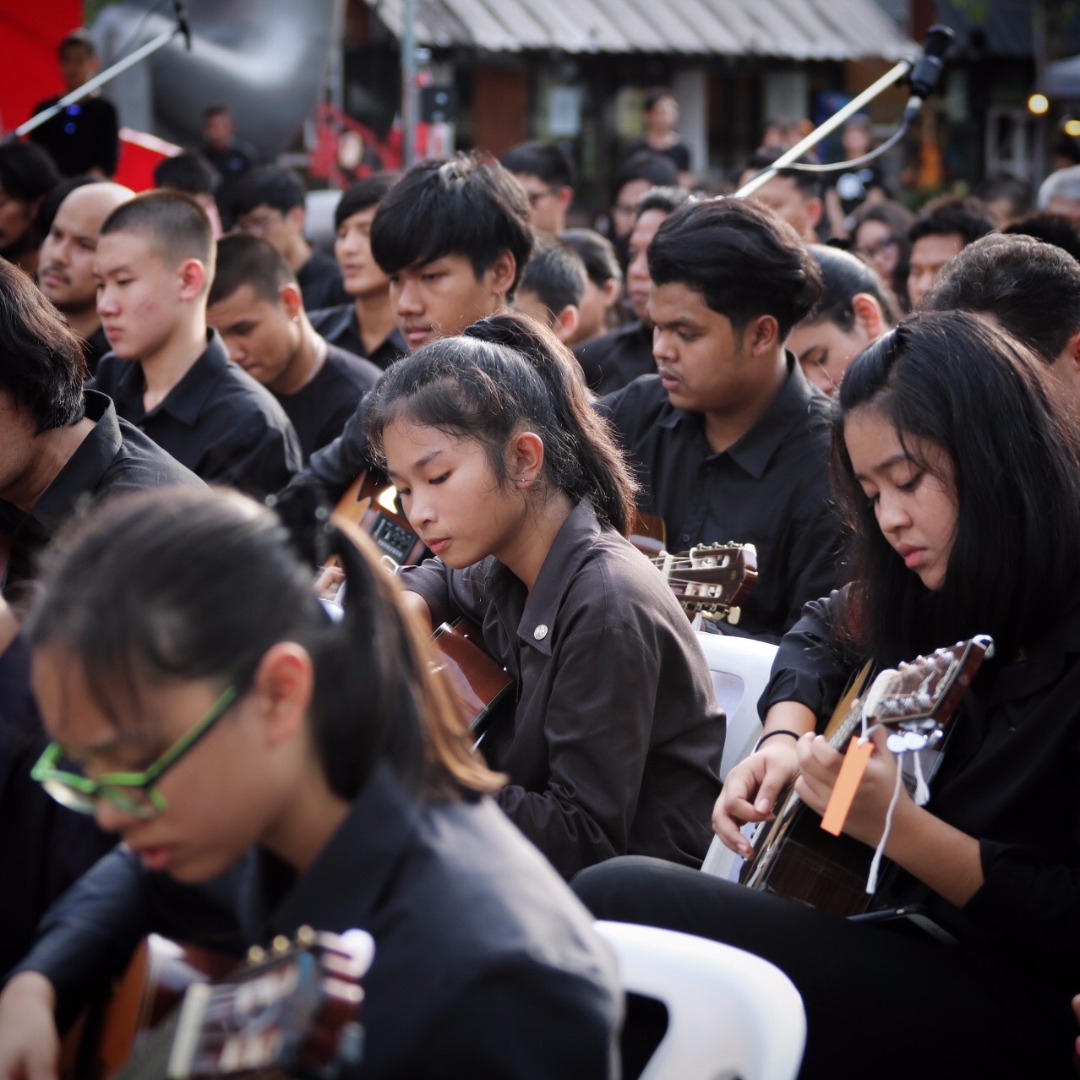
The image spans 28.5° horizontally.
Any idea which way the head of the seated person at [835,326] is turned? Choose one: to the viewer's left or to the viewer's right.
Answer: to the viewer's left

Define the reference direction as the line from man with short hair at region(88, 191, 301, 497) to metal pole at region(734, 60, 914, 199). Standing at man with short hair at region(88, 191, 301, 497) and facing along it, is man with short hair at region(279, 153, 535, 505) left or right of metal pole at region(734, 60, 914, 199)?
right

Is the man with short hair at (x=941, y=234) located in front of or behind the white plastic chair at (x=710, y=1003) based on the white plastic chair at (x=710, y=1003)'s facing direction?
behind

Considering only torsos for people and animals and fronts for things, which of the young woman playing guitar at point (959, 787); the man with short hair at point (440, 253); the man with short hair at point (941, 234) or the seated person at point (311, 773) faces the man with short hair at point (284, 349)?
the man with short hair at point (941, 234)

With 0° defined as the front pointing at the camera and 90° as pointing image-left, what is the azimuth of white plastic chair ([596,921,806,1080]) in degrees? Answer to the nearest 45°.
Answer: approximately 45°

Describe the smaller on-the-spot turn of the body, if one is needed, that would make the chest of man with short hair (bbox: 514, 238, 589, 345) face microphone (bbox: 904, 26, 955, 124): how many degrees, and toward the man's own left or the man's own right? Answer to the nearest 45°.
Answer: approximately 135° to the man's own left

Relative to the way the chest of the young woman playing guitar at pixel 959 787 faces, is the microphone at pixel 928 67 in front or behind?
behind

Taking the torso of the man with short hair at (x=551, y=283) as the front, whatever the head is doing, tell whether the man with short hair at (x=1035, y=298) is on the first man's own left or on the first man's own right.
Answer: on the first man's own left

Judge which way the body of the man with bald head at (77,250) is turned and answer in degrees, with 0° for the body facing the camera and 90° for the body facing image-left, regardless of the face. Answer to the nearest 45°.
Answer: approximately 45°

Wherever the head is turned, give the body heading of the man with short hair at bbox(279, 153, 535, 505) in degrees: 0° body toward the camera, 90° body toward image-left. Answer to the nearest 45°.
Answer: approximately 45°
